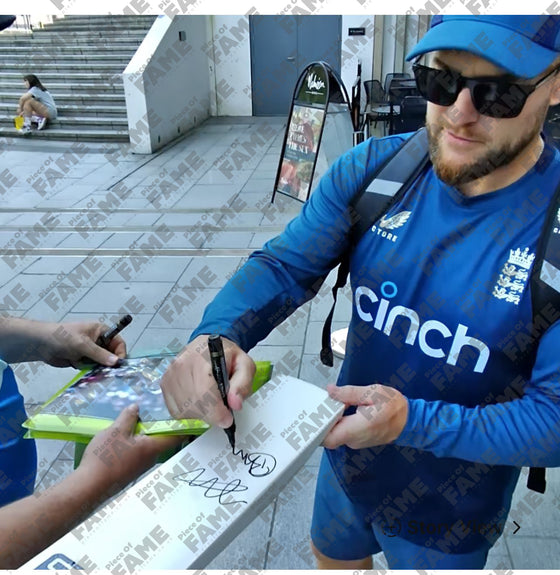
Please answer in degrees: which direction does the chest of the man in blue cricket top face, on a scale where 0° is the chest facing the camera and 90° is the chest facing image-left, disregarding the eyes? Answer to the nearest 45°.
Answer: approximately 45°

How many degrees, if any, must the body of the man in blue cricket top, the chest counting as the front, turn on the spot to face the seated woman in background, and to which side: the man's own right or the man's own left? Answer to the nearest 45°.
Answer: approximately 90° to the man's own right

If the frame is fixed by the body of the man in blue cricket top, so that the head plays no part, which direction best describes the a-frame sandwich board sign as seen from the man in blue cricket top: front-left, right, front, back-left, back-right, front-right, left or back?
back-right
